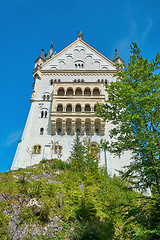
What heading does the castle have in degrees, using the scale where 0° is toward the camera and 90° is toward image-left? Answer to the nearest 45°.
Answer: approximately 0°

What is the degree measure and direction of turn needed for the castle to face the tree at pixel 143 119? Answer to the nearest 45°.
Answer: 0° — it already faces it
